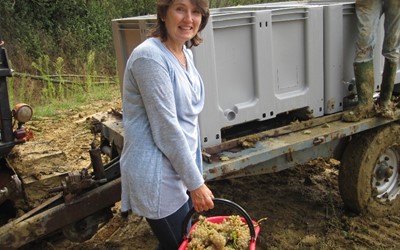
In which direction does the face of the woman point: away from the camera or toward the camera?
toward the camera

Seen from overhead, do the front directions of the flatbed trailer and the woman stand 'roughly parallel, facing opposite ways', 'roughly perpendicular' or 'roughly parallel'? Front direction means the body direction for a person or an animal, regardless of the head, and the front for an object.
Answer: roughly perpendicular

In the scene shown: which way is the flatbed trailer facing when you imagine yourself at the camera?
facing the viewer and to the left of the viewer

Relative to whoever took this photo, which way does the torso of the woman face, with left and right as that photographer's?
facing the viewer and to the right of the viewer

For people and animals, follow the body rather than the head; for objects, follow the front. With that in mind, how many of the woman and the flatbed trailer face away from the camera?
0
